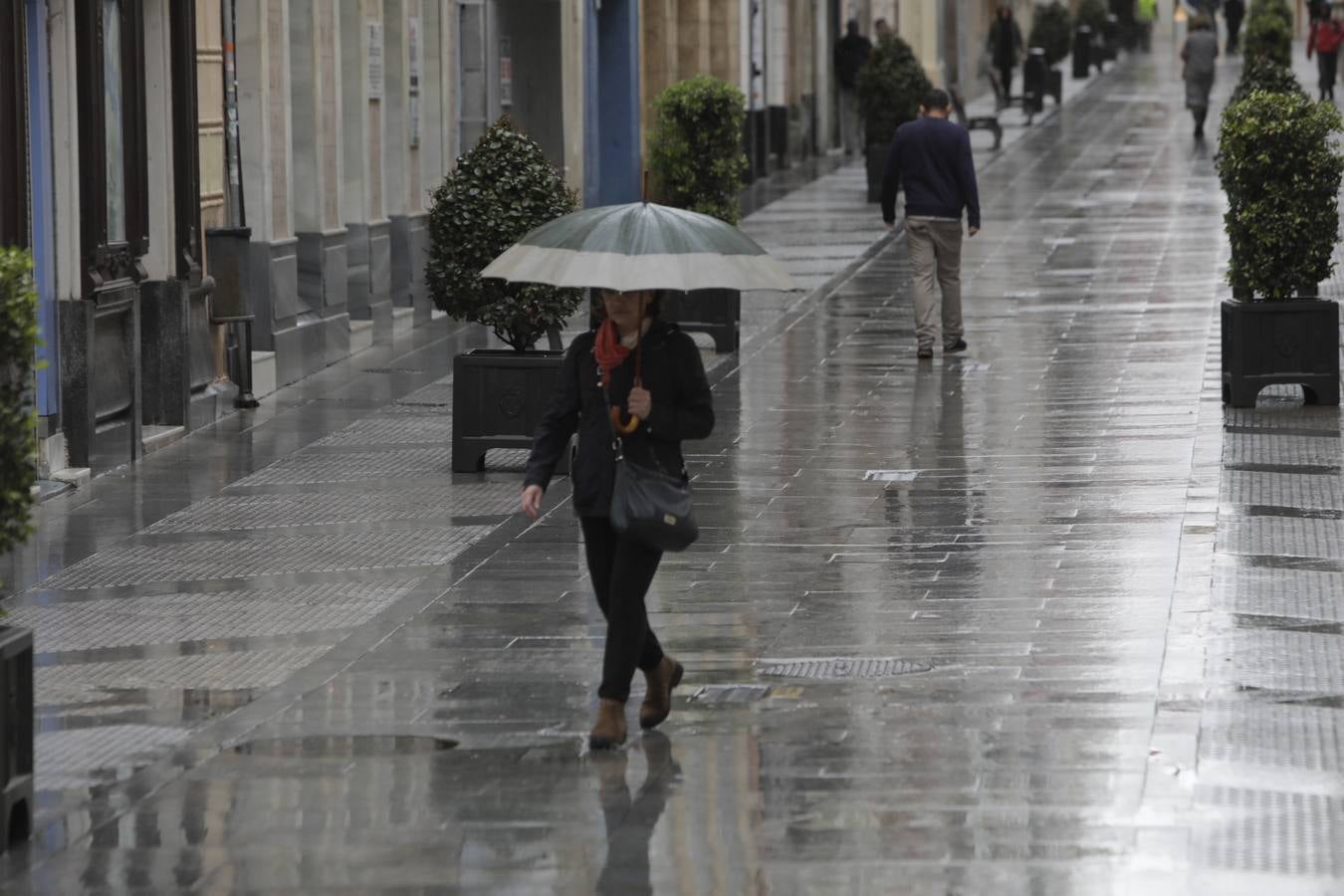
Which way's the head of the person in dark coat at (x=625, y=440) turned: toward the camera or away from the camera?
toward the camera

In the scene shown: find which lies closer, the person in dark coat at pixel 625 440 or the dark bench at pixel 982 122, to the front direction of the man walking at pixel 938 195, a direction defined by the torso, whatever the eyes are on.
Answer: the dark bench

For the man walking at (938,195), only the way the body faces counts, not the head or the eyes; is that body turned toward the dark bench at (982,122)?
yes

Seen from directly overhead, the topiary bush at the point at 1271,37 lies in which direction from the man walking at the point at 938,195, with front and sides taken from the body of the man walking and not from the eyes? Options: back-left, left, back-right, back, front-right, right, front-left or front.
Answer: front

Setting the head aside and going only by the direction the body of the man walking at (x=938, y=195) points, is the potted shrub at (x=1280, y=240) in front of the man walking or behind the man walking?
behind

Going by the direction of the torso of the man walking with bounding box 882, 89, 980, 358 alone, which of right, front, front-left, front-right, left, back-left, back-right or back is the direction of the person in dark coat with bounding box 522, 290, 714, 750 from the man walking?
back

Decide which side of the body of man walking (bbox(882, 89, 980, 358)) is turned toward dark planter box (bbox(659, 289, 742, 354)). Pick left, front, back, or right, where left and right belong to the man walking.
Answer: left

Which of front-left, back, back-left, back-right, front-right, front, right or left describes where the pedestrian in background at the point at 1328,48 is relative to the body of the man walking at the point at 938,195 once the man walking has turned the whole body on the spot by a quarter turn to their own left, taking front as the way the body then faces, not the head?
right

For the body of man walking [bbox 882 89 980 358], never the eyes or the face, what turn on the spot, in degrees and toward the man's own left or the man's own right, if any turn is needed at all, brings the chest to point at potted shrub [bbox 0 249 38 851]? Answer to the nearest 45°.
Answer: approximately 180°

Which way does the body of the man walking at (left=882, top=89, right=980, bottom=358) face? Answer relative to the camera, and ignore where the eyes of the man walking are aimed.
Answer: away from the camera

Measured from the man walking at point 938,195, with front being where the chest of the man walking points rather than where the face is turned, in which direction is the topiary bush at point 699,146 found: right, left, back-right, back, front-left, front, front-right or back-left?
front-left

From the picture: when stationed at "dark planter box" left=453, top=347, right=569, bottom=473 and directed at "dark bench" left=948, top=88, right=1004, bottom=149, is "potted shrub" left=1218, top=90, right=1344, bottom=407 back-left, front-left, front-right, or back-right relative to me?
front-right

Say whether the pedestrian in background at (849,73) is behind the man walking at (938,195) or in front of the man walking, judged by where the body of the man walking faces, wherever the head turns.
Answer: in front

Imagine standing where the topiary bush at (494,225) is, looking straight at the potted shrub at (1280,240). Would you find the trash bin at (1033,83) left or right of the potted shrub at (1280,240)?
left

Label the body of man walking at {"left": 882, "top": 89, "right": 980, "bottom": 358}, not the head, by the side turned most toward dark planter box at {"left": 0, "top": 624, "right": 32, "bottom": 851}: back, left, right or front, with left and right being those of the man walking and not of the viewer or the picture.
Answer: back

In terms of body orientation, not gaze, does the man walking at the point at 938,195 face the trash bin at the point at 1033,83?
yes

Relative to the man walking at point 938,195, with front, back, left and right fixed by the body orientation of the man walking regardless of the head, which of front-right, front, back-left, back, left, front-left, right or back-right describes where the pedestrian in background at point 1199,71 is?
front
